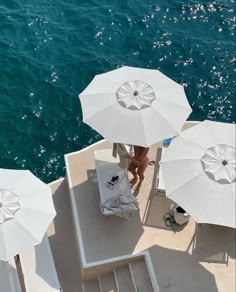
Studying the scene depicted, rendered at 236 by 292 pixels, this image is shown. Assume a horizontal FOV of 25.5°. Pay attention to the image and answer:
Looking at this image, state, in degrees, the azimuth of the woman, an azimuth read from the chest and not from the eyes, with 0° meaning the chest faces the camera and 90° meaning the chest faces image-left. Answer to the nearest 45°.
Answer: approximately 45°

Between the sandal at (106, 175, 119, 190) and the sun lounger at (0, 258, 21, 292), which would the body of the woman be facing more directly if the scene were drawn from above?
the sun lounger

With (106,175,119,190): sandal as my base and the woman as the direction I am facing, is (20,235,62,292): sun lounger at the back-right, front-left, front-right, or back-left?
back-right
